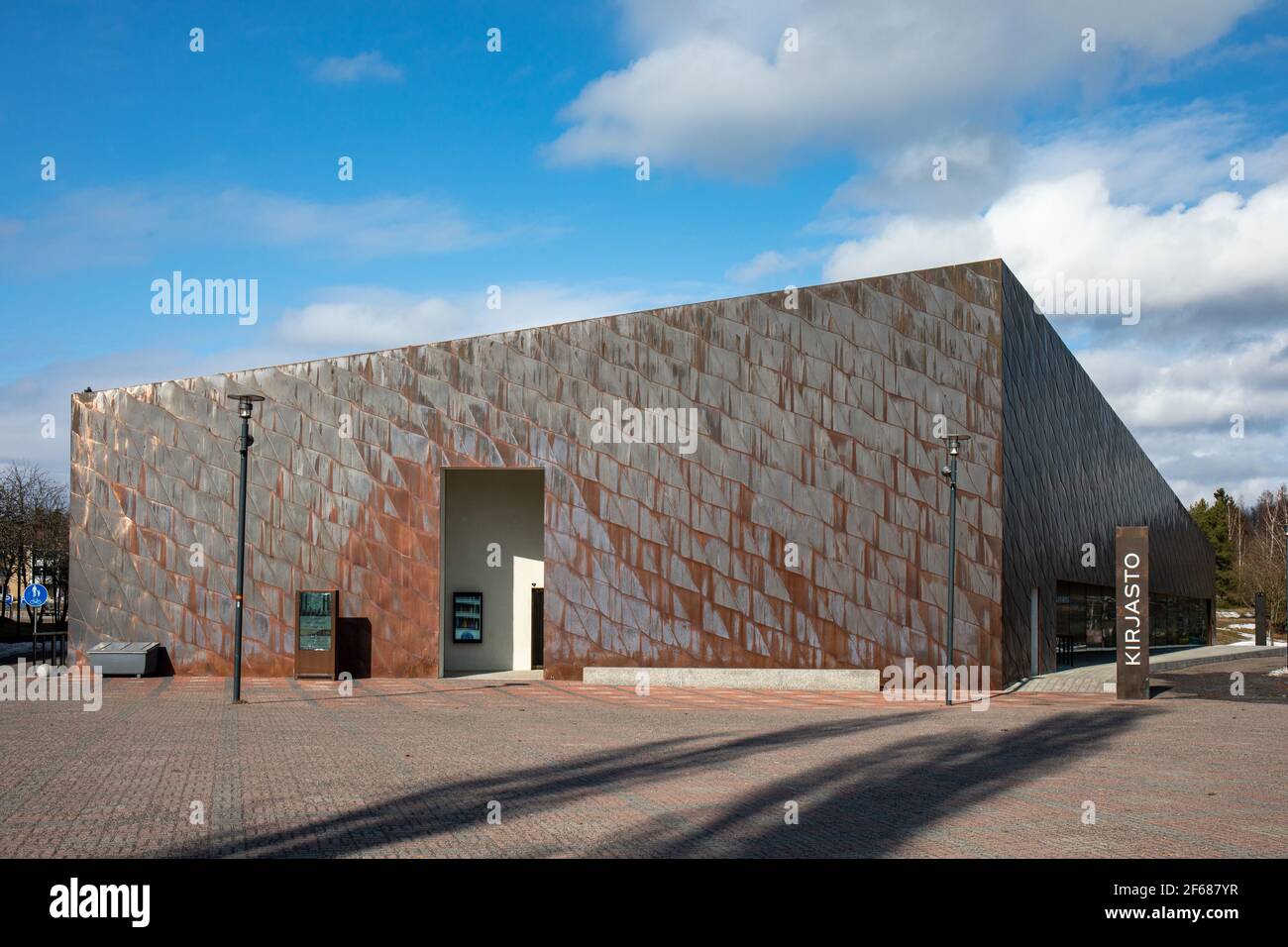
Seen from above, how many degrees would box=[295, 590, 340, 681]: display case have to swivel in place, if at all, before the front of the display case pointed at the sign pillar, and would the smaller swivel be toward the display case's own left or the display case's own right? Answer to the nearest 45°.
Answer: approximately 90° to the display case's own left

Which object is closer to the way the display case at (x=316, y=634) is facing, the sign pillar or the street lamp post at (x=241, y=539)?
the street lamp post

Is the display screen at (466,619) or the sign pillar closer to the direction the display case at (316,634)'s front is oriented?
the sign pillar

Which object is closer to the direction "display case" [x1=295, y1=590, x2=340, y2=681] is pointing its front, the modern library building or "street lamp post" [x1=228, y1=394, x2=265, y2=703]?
the street lamp post

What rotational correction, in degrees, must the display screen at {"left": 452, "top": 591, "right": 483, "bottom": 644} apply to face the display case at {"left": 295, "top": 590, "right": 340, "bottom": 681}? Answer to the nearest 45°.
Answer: approximately 45° to its right

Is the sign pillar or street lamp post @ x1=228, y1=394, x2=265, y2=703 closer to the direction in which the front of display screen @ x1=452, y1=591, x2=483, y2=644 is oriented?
the street lamp post

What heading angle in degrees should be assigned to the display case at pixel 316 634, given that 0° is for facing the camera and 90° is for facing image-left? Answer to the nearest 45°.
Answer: approximately 0°

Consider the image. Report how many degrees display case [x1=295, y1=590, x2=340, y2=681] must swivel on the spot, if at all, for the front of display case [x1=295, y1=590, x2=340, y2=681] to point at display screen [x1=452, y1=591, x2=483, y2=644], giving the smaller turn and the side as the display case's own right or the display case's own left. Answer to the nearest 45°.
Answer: approximately 135° to the display case's own left

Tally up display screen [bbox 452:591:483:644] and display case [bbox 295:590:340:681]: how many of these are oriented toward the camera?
2

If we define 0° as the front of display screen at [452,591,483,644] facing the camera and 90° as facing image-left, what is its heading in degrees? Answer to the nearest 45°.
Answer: approximately 0°
